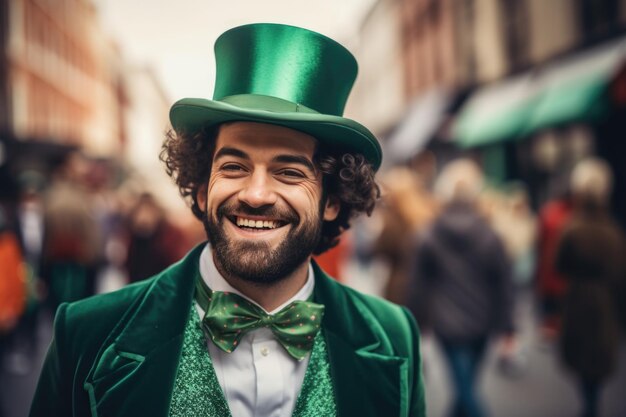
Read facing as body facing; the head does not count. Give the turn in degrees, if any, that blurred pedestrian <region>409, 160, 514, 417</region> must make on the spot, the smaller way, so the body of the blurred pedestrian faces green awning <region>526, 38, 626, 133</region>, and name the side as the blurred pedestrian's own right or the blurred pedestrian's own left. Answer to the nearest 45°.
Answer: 0° — they already face it

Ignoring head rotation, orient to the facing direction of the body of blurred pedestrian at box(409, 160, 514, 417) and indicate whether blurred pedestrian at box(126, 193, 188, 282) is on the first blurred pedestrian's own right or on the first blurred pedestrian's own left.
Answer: on the first blurred pedestrian's own left

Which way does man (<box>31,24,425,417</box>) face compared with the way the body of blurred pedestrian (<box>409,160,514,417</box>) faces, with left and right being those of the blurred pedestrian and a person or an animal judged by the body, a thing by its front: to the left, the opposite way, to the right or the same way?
the opposite way

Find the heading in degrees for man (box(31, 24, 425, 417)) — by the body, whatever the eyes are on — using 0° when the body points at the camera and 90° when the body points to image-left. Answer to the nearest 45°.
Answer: approximately 0°

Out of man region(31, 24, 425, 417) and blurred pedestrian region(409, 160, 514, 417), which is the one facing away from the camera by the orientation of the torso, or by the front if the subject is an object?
the blurred pedestrian

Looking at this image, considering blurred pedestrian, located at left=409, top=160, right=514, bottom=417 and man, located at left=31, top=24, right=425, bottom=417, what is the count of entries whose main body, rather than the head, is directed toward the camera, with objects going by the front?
1

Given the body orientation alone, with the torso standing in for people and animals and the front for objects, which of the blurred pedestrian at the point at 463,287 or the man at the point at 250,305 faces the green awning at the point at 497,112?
the blurred pedestrian

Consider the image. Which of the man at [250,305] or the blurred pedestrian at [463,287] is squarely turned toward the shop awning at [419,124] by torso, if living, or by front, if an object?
the blurred pedestrian

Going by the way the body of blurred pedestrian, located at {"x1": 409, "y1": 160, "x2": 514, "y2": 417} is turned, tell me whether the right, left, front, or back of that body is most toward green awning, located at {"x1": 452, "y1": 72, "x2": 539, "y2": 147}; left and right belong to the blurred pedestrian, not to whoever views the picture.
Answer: front

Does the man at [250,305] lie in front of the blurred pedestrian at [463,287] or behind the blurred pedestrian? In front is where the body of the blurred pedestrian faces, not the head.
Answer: behind

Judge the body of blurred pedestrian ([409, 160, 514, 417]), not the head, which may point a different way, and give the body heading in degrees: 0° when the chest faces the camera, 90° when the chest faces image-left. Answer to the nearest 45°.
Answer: approximately 180°

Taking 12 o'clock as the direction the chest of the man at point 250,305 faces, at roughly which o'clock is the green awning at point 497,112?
The green awning is roughly at 7 o'clock from the man.

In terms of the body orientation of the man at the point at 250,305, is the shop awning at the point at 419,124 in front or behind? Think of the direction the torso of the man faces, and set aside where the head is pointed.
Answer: behind
